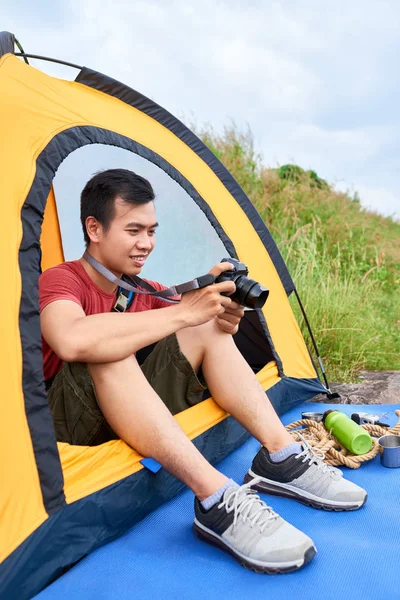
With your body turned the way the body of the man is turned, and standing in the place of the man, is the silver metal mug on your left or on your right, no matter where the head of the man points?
on your left

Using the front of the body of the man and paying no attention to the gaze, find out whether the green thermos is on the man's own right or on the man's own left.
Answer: on the man's own left

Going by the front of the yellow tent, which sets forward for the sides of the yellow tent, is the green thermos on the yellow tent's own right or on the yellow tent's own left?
on the yellow tent's own left

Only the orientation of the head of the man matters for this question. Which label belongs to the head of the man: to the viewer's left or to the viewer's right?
to the viewer's right

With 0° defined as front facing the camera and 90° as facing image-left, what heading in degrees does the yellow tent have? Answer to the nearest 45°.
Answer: approximately 315°

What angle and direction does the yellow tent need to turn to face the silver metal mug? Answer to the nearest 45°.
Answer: approximately 45° to its left

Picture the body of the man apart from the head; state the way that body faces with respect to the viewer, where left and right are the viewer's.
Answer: facing the viewer and to the right of the viewer
